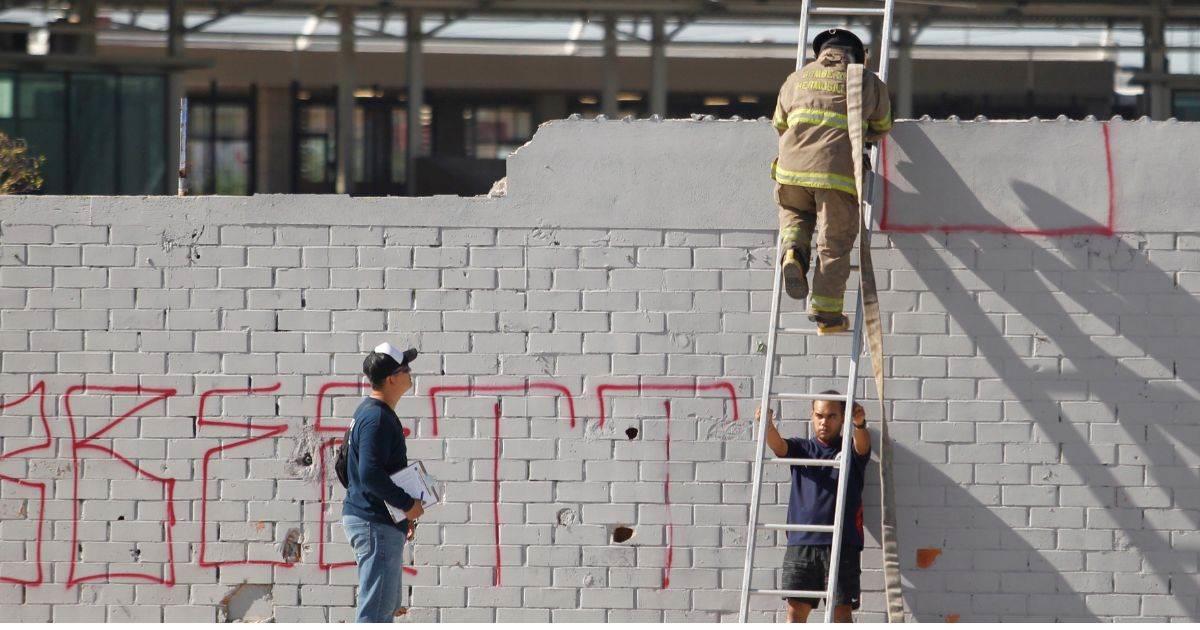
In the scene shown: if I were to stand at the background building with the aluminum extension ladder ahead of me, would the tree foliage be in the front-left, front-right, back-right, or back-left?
front-right

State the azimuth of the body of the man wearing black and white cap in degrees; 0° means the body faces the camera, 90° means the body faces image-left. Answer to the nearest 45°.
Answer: approximately 270°

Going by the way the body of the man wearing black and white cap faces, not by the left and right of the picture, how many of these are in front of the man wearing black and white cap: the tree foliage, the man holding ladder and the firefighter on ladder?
2

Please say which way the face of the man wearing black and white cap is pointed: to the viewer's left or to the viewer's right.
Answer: to the viewer's right

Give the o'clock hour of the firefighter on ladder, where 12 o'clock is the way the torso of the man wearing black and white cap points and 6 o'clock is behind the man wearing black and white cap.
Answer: The firefighter on ladder is roughly at 12 o'clock from the man wearing black and white cap.

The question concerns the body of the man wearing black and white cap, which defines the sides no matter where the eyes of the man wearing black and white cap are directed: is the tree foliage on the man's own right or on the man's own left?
on the man's own left

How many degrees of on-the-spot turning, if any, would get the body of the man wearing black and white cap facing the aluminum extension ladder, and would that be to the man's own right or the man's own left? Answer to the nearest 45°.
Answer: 0° — they already face it

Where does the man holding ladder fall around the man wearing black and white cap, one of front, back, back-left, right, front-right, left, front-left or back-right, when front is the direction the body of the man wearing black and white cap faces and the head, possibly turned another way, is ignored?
front

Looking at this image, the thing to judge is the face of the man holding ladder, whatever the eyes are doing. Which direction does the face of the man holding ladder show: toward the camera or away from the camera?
toward the camera

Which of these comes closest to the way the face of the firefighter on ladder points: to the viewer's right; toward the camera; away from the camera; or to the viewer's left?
away from the camera

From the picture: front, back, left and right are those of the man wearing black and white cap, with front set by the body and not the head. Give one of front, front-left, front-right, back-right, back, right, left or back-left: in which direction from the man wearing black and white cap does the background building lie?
left

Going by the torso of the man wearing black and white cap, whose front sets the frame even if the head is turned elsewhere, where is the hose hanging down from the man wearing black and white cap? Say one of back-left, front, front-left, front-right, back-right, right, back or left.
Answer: front
